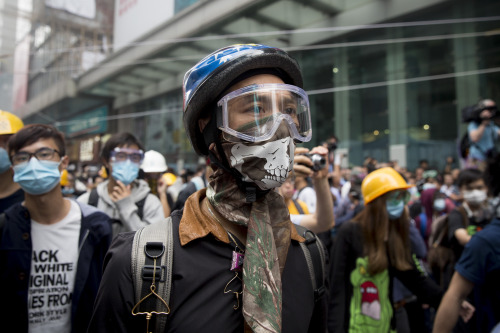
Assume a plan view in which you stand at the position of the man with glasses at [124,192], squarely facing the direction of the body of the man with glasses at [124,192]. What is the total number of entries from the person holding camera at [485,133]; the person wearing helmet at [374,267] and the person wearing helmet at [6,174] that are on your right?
1

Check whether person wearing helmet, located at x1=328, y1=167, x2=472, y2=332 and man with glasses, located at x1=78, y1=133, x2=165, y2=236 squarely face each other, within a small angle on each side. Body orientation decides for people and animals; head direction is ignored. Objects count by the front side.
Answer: no

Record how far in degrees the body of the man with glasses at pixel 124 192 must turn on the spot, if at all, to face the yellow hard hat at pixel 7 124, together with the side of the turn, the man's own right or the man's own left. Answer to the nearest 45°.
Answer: approximately 90° to the man's own right

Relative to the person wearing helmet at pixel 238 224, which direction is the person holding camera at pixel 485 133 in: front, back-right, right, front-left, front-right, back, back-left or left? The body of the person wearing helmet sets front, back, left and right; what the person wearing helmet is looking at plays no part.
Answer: left

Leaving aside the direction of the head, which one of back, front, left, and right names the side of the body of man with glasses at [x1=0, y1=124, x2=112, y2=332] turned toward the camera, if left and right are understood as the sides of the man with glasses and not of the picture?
front

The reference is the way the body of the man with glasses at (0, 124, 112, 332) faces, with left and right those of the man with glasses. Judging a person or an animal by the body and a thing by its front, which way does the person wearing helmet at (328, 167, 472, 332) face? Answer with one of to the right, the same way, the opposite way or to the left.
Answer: the same way

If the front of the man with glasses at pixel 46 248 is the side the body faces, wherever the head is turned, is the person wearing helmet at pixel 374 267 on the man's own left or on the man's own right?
on the man's own left

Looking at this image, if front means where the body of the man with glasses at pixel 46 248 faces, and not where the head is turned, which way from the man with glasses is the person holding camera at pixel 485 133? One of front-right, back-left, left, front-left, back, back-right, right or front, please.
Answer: left

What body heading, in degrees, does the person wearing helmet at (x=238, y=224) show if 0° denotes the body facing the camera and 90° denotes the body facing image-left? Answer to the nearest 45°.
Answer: approximately 315°

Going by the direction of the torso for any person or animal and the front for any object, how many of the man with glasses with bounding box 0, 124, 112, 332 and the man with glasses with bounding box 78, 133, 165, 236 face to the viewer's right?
0

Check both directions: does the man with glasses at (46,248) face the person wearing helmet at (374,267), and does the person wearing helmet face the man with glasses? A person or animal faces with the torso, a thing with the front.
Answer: no

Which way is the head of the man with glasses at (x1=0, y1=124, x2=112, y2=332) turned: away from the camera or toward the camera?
toward the camera

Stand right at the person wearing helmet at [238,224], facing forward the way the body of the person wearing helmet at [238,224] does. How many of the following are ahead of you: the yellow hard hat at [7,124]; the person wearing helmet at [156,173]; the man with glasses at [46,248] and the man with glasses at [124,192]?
0

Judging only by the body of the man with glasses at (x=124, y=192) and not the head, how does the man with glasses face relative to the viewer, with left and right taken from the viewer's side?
facing the viewer
